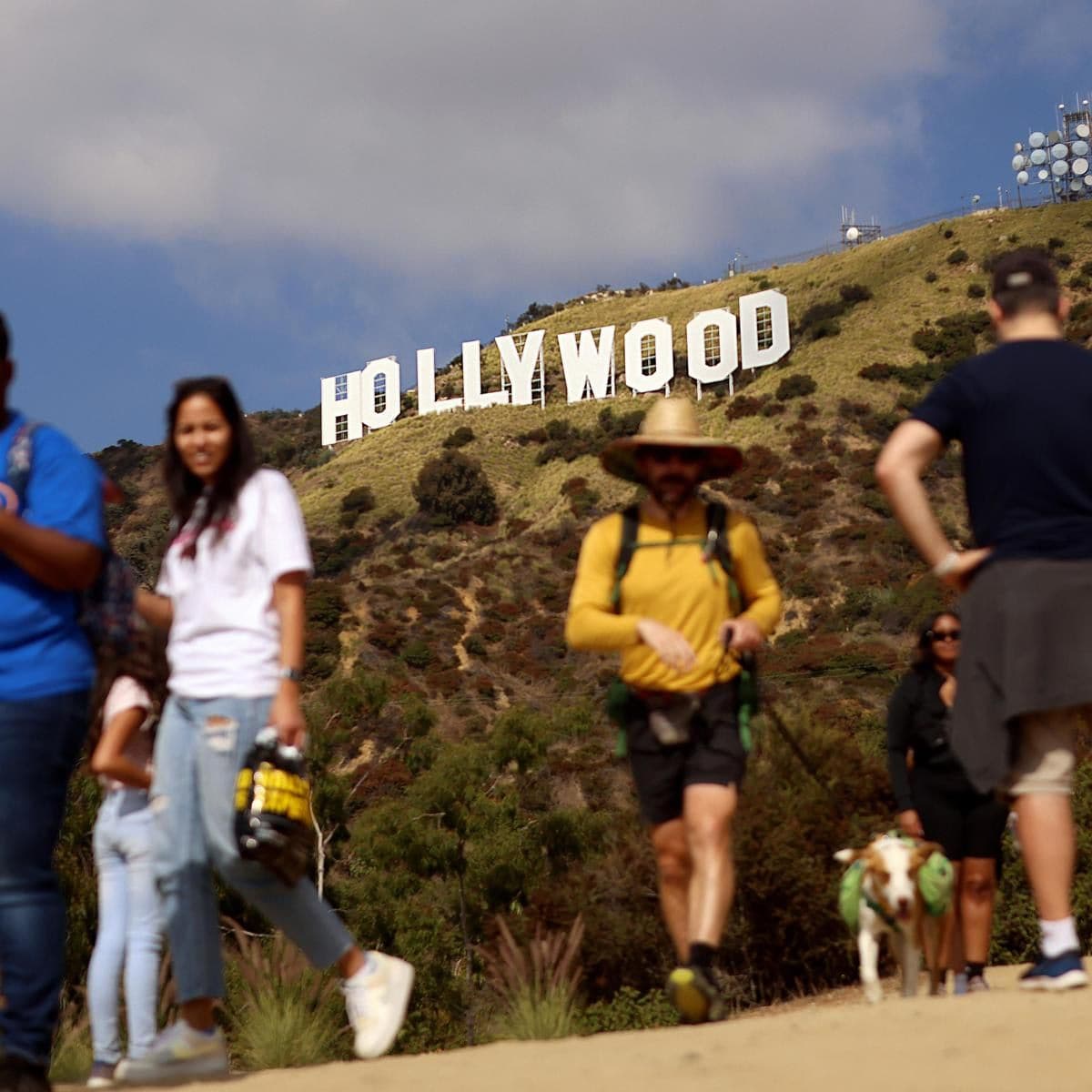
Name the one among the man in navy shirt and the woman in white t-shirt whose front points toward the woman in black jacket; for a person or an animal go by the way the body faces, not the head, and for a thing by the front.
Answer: the man in navy shirt

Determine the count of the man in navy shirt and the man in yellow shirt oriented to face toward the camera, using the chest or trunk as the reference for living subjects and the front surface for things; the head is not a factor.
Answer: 1

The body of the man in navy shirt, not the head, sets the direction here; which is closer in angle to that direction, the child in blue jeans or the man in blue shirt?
the child in blue jeans

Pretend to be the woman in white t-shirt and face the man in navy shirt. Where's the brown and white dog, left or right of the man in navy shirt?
left

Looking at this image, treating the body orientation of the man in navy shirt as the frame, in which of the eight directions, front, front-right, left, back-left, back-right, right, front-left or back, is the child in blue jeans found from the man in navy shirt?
left

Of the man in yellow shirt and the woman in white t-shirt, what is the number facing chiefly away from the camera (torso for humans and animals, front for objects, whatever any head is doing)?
0

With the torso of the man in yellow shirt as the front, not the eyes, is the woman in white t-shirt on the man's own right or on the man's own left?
on the man's own right

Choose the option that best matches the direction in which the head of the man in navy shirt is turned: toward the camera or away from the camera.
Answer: away from the camera

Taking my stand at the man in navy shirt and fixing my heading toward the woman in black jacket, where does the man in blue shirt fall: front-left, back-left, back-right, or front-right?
back-left

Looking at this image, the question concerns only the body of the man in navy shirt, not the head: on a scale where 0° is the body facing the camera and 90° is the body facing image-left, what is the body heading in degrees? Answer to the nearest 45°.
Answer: approximately 180°
